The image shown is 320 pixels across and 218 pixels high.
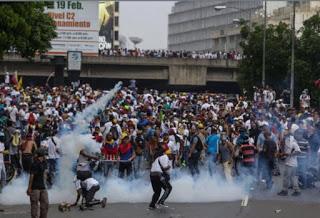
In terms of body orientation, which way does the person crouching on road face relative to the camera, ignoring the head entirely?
to the viewer's left

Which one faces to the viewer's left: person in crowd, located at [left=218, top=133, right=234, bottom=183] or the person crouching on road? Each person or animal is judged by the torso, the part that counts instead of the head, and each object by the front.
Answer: the person crouching on road
